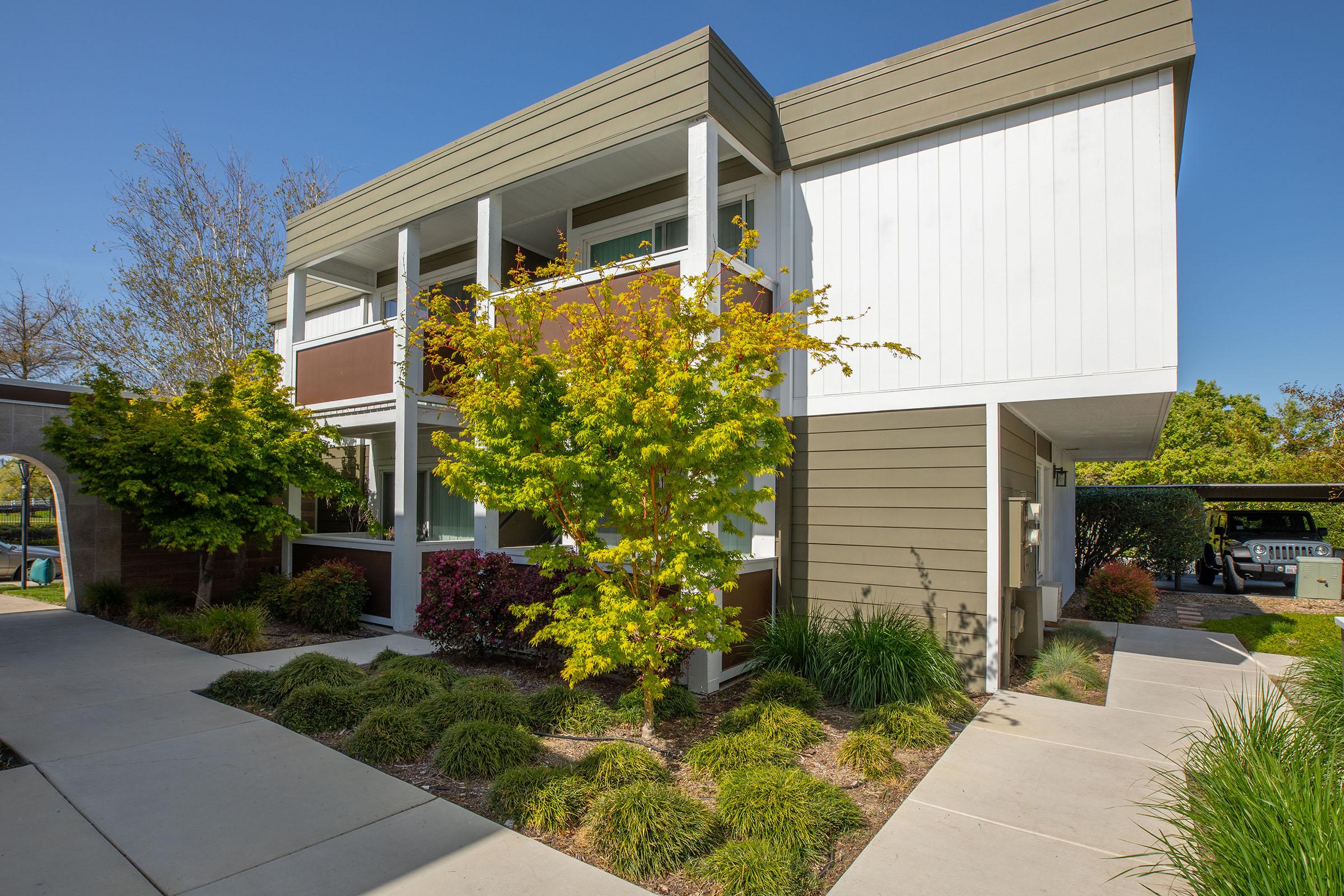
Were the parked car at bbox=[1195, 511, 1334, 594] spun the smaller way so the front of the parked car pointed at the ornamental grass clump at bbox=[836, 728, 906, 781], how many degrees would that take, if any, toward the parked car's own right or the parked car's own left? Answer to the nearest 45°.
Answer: approximately 45° to the parked car's own right

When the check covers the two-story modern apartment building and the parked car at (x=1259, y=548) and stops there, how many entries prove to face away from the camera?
0

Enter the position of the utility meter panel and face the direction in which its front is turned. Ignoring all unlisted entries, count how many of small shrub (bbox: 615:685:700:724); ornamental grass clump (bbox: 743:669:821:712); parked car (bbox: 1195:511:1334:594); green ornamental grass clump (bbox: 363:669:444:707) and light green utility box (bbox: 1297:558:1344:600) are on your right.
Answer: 3

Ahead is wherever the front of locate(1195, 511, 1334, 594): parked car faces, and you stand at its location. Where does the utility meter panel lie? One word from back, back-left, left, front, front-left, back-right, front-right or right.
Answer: front-right

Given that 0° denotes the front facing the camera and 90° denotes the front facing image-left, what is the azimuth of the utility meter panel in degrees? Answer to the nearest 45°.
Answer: approximately 315°

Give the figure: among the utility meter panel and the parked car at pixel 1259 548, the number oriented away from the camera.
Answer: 0

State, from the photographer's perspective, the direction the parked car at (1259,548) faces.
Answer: facing the viewer and to the right of the viewer

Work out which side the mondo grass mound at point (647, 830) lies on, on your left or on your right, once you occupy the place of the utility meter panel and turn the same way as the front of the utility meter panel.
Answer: on your right

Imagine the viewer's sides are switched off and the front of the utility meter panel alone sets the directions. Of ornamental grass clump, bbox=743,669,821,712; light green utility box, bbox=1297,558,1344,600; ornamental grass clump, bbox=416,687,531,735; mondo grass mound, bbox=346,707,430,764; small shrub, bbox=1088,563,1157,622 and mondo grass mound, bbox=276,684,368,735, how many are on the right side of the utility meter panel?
4
